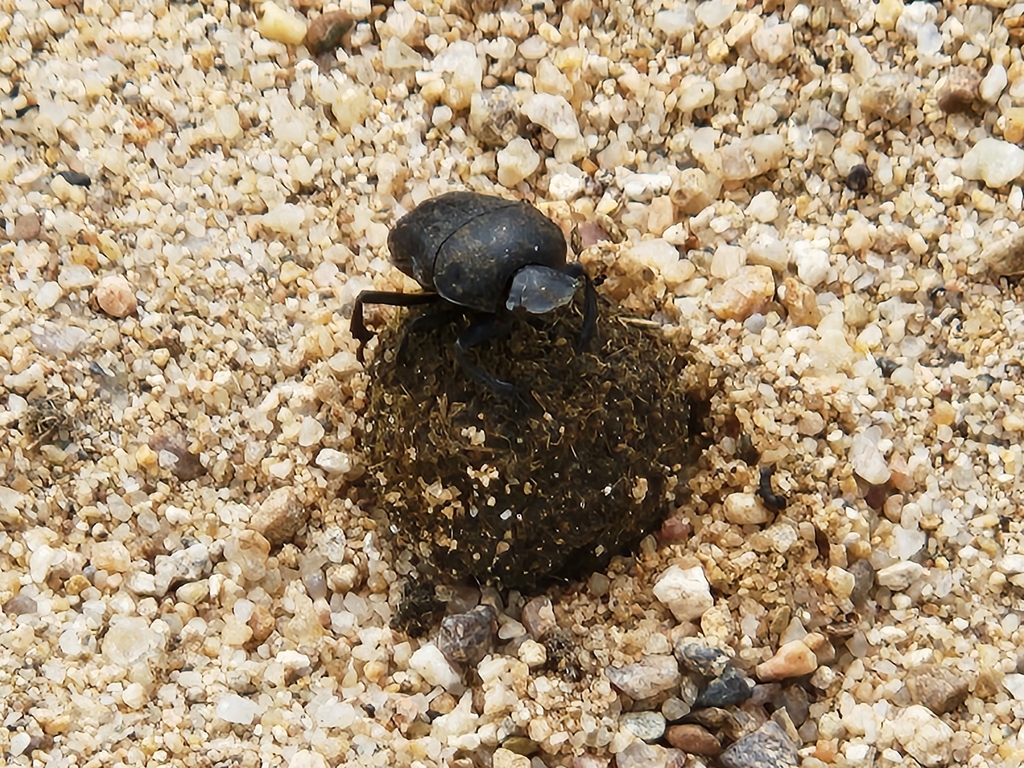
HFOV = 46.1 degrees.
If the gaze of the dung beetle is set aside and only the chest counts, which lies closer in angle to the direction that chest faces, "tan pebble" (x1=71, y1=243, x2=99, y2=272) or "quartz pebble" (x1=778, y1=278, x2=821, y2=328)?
the quartz pebble

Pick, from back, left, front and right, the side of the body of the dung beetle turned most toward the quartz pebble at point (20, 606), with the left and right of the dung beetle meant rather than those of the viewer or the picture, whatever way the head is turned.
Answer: right

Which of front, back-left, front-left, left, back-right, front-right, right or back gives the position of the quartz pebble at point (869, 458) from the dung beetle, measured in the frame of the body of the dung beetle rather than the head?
front-left

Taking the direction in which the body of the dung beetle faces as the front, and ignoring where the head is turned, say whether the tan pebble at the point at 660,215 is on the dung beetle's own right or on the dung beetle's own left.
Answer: on the dung beetle's own left

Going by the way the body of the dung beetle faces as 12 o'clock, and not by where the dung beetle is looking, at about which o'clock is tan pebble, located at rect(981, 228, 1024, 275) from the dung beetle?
The tan pebble is roughly at 10 o'clock from the dung beetle.

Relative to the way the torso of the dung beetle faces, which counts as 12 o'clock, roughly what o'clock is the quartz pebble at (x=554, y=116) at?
The quartz pebble is roughly at 8 o'clock from the dung beetle.

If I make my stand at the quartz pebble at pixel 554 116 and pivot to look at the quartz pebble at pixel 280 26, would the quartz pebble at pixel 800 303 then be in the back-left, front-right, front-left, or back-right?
back-left

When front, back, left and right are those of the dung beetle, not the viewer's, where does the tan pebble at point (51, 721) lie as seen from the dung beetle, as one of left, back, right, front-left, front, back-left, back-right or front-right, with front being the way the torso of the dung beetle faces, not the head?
right

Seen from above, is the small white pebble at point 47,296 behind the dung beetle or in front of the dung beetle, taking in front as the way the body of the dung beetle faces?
behind

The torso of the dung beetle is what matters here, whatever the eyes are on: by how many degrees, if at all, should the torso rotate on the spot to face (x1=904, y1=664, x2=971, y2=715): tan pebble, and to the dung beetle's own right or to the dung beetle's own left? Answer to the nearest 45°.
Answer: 0° — it already faces it

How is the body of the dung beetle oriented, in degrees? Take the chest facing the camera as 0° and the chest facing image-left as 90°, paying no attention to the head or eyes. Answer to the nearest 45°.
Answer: approximately 315°
